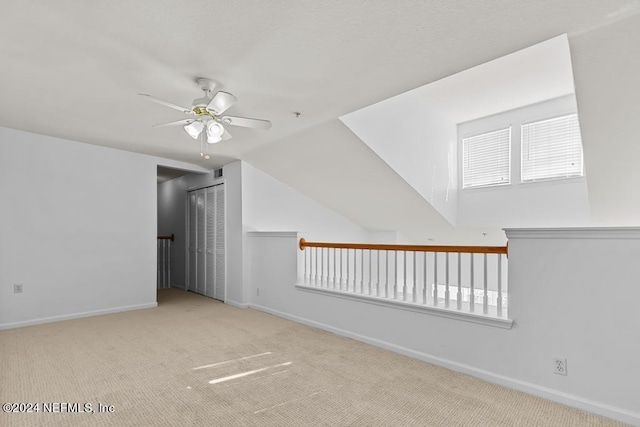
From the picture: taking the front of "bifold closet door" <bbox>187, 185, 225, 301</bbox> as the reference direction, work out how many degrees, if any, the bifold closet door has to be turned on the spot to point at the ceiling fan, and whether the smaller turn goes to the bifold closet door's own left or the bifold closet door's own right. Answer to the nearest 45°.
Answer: approximately 45° to the bifold closet door's own left

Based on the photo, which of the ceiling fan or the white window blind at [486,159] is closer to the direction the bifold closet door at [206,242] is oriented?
the ceiling fan

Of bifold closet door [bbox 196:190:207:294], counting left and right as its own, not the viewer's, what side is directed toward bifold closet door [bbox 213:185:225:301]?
left

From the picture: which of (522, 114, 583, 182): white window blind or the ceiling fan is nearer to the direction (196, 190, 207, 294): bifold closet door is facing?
the ceiling fan

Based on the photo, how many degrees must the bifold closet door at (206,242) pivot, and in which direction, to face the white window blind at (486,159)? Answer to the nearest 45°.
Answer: approximately 90° to its left

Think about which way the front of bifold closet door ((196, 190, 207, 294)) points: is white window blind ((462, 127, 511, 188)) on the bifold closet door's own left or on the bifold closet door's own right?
on the bifold closet door's own left

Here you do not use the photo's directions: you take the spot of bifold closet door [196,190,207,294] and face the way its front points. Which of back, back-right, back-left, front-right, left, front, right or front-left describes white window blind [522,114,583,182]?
left

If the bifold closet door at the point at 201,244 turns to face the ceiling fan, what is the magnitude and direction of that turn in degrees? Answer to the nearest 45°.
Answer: approximately 45° to its left

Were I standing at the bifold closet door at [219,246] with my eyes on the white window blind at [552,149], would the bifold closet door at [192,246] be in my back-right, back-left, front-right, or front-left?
back-left
